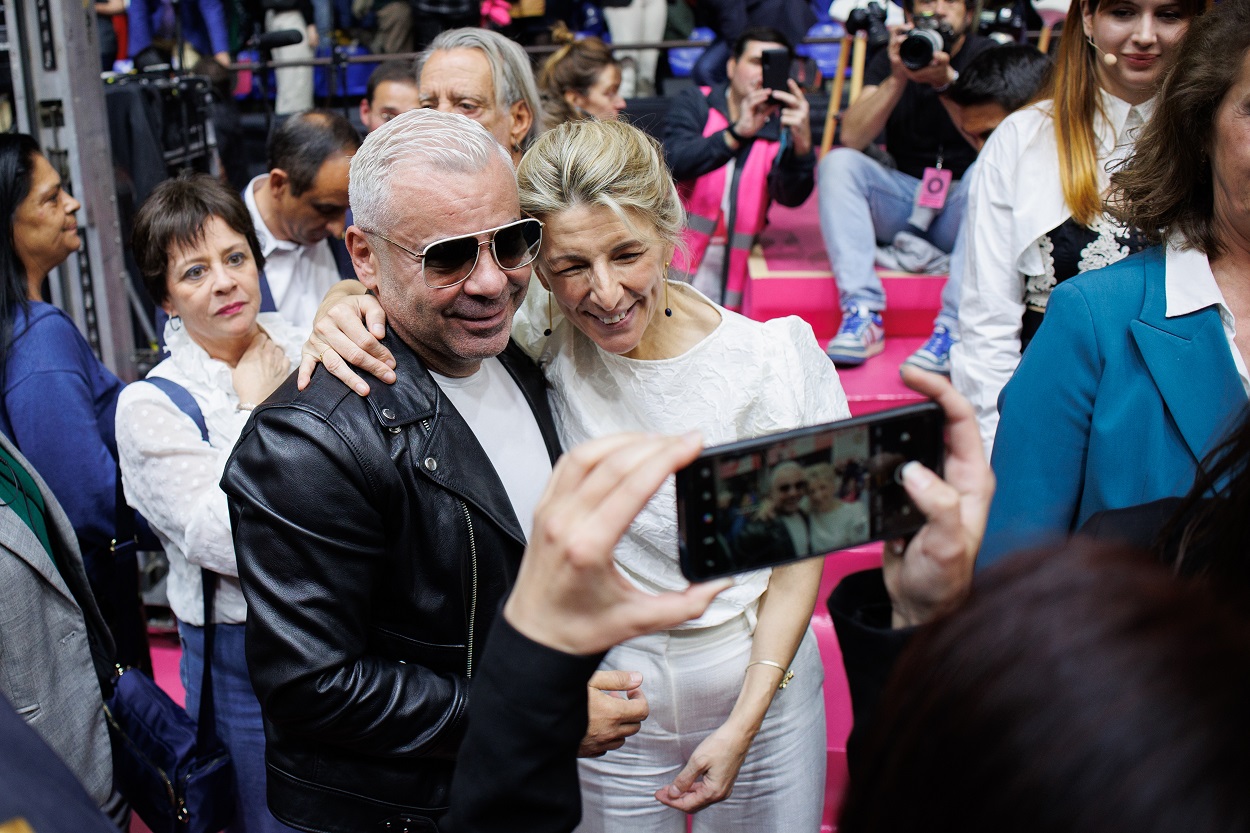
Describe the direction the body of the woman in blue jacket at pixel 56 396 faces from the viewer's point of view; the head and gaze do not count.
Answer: to the viewer's right

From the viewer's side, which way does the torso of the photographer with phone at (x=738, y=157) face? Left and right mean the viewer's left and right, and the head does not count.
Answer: facing the viewer and to the right of the viewer

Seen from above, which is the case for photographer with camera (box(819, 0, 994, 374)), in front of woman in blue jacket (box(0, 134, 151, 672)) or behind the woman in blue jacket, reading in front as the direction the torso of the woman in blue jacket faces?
in front

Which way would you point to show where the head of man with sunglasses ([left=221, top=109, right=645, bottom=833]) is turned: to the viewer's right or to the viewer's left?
to the viewer's right

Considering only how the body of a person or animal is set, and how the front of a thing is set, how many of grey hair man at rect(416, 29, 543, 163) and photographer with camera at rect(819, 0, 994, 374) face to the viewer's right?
0

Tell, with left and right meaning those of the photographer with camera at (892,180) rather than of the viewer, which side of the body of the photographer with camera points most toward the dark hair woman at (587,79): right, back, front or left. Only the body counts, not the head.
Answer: right

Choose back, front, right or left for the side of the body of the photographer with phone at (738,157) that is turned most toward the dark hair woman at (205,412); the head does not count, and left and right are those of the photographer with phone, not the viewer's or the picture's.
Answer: front

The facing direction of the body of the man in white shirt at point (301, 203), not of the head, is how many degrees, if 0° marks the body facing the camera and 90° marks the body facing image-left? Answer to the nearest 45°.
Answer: approximately 315°

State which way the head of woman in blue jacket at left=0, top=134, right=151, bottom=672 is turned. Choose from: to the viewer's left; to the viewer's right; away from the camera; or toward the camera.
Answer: to the viewer's right

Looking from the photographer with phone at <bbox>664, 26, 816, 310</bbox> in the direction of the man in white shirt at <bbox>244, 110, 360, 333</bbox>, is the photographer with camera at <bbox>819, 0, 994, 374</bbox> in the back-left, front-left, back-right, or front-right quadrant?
back-left
